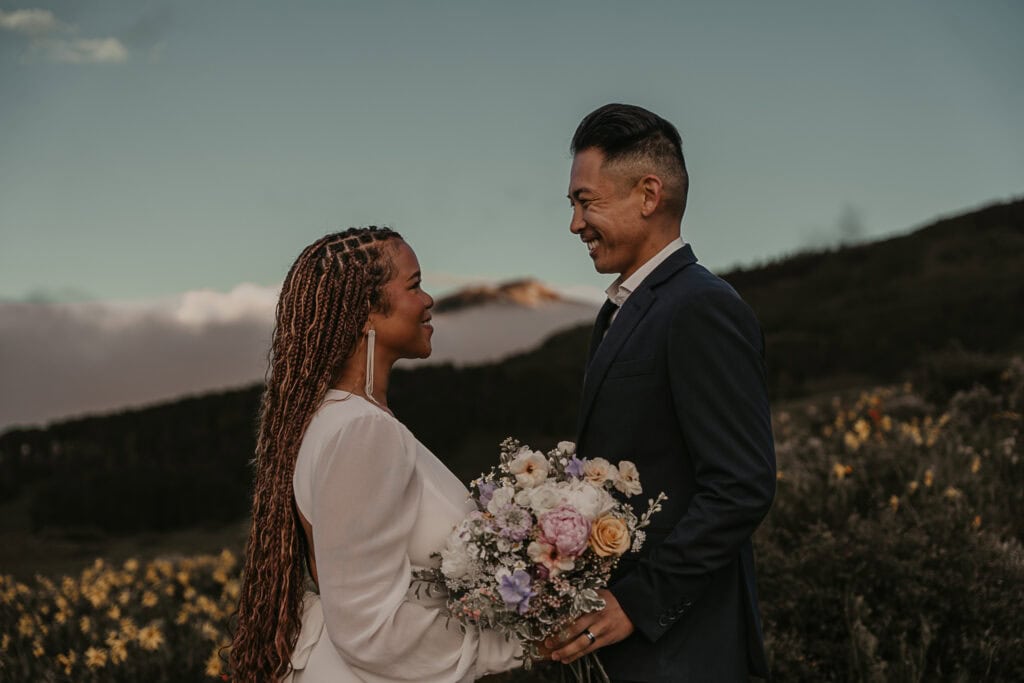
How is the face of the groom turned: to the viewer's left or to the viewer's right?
to the viewer's left

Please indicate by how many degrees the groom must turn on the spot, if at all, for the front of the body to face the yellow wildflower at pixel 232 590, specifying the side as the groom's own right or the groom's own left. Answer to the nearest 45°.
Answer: approximately 45° to the groom's own right

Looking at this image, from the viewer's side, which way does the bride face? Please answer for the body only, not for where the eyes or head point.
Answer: to the viewer's right

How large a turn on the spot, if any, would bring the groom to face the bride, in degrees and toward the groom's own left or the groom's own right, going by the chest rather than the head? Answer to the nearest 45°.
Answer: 0° — they already face them

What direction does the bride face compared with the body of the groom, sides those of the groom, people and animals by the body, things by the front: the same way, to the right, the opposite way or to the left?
the opposite way

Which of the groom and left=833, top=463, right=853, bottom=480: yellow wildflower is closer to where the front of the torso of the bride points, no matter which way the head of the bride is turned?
the groom

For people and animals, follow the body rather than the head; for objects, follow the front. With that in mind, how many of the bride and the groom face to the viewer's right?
1

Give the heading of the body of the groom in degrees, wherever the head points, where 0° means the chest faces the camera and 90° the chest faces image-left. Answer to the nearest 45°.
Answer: approximately 90°

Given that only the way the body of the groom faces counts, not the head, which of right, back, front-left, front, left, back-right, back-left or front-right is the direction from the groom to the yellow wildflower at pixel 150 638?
front-right

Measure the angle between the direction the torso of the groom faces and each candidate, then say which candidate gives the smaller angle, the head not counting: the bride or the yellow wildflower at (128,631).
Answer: the bride

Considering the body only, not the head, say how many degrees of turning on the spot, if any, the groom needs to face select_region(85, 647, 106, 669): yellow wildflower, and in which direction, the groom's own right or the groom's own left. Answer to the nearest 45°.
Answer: approximately 45° to the groom's own right
